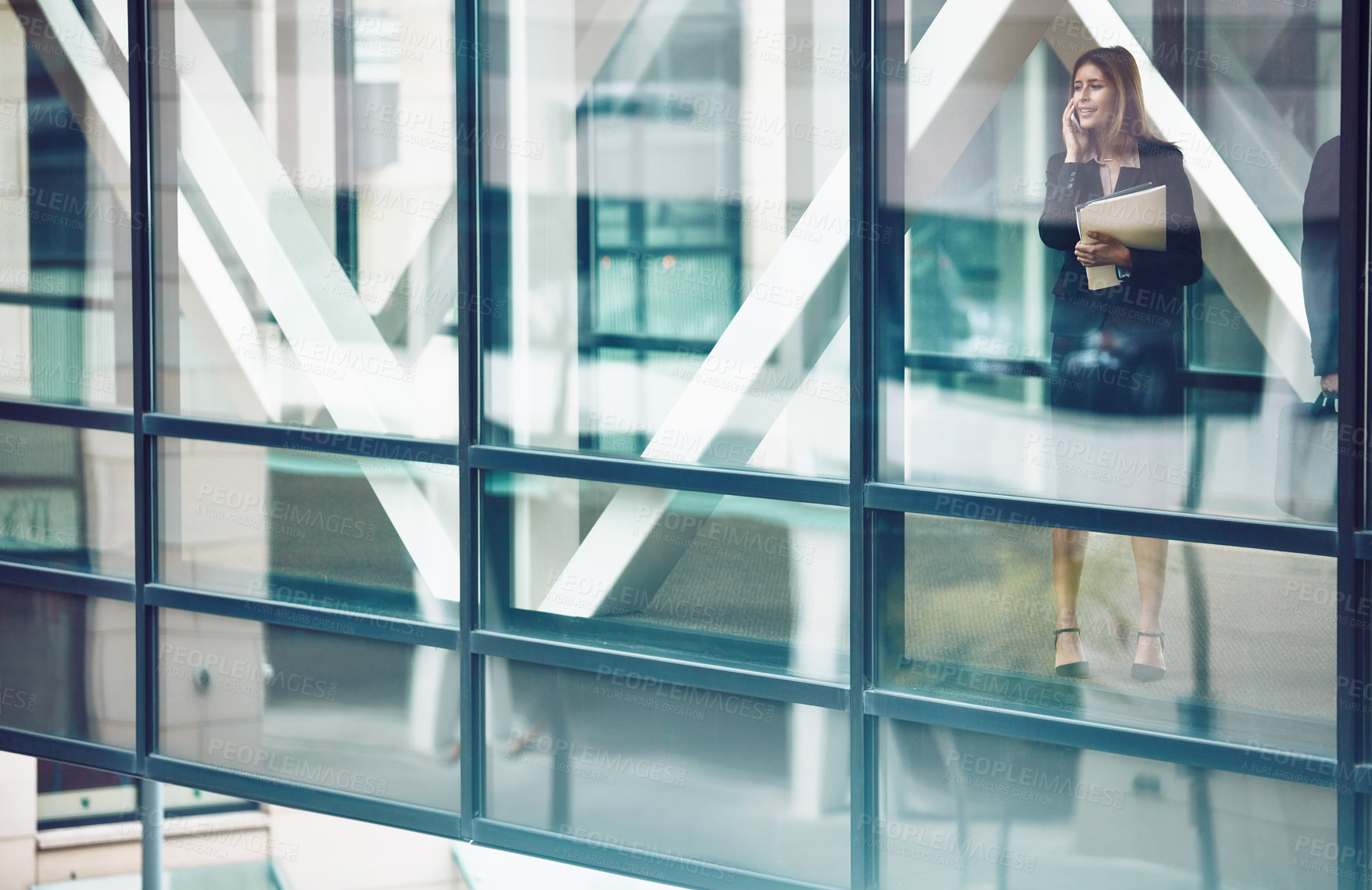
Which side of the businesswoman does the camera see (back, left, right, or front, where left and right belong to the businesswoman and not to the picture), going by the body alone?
front
